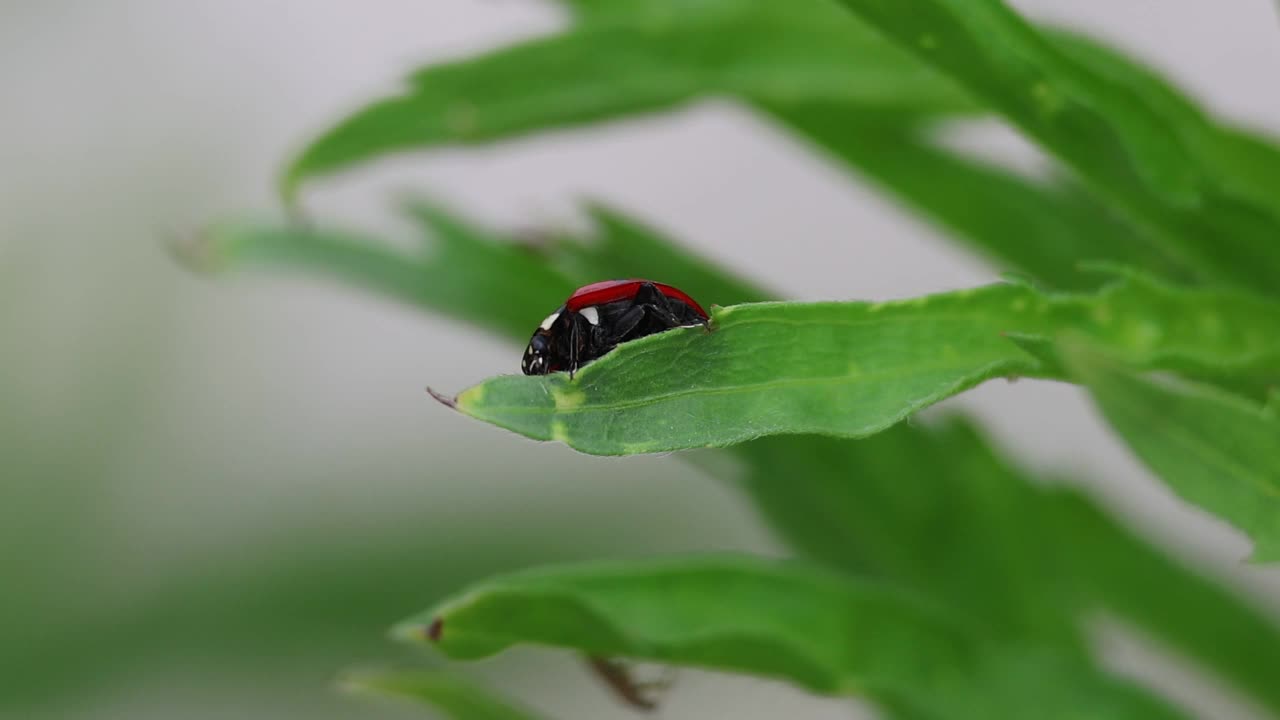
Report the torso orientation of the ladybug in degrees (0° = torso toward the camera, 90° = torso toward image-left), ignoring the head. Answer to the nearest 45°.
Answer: approximately 90°
